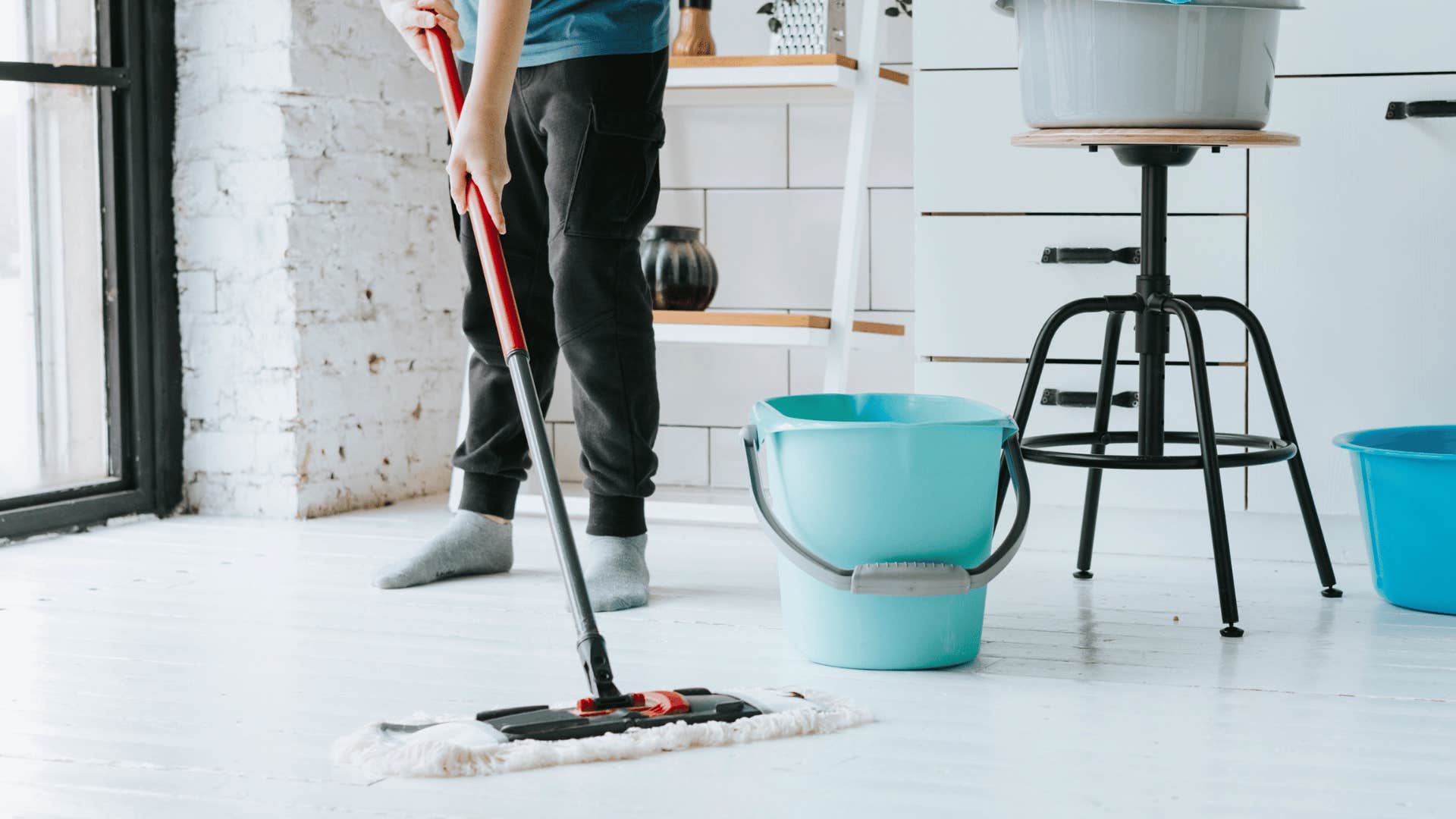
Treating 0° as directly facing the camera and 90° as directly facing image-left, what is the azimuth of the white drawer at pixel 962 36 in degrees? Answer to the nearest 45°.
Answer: approximately 0°

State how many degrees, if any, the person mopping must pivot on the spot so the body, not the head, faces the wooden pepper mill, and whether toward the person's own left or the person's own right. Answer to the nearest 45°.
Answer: approximately 135° to the person's own right

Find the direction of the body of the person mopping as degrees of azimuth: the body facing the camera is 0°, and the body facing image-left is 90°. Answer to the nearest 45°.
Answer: approximately 45°

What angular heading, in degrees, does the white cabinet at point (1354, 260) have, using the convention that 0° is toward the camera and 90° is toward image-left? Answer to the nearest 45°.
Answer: approximately 0°
